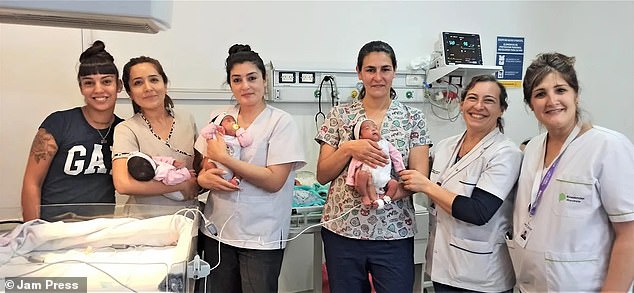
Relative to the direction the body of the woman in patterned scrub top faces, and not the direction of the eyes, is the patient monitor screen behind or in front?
behind

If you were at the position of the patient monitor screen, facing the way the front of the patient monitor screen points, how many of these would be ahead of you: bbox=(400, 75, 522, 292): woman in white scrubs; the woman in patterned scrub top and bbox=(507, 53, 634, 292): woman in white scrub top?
3

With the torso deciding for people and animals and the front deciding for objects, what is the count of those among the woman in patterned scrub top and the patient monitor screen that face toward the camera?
2

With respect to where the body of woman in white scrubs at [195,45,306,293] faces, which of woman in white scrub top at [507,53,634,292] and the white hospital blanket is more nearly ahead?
the white hospital blanket

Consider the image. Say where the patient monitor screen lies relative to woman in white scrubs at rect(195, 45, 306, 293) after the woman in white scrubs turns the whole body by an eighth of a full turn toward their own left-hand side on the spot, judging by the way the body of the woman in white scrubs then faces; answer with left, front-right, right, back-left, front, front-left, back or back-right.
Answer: back-left

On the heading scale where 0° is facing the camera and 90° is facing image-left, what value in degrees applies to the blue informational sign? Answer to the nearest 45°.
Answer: approximately 0°

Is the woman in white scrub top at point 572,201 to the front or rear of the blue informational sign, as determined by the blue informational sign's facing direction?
to the front

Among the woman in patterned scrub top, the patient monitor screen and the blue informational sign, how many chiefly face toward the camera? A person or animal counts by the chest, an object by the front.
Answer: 3
